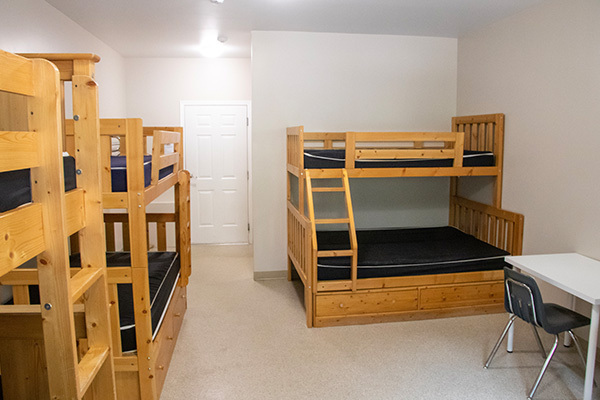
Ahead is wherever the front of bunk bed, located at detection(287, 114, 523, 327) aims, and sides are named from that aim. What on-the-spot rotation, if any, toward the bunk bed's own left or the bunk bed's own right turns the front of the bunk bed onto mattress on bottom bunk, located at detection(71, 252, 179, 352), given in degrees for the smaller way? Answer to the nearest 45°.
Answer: approximately 45° to the bunk bed's own right

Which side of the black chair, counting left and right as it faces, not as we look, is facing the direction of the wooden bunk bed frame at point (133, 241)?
back

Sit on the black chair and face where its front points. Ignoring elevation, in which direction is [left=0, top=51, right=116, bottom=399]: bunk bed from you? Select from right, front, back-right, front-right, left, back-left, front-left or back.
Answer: back

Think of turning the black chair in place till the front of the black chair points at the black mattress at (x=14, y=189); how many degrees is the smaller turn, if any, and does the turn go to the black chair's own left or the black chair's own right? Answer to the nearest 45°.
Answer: approximately 180°

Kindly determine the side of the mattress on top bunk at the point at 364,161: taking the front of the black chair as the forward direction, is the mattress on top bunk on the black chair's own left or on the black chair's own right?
on the black chair's own left

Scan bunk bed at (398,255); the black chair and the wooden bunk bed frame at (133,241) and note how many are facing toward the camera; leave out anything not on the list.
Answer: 1
